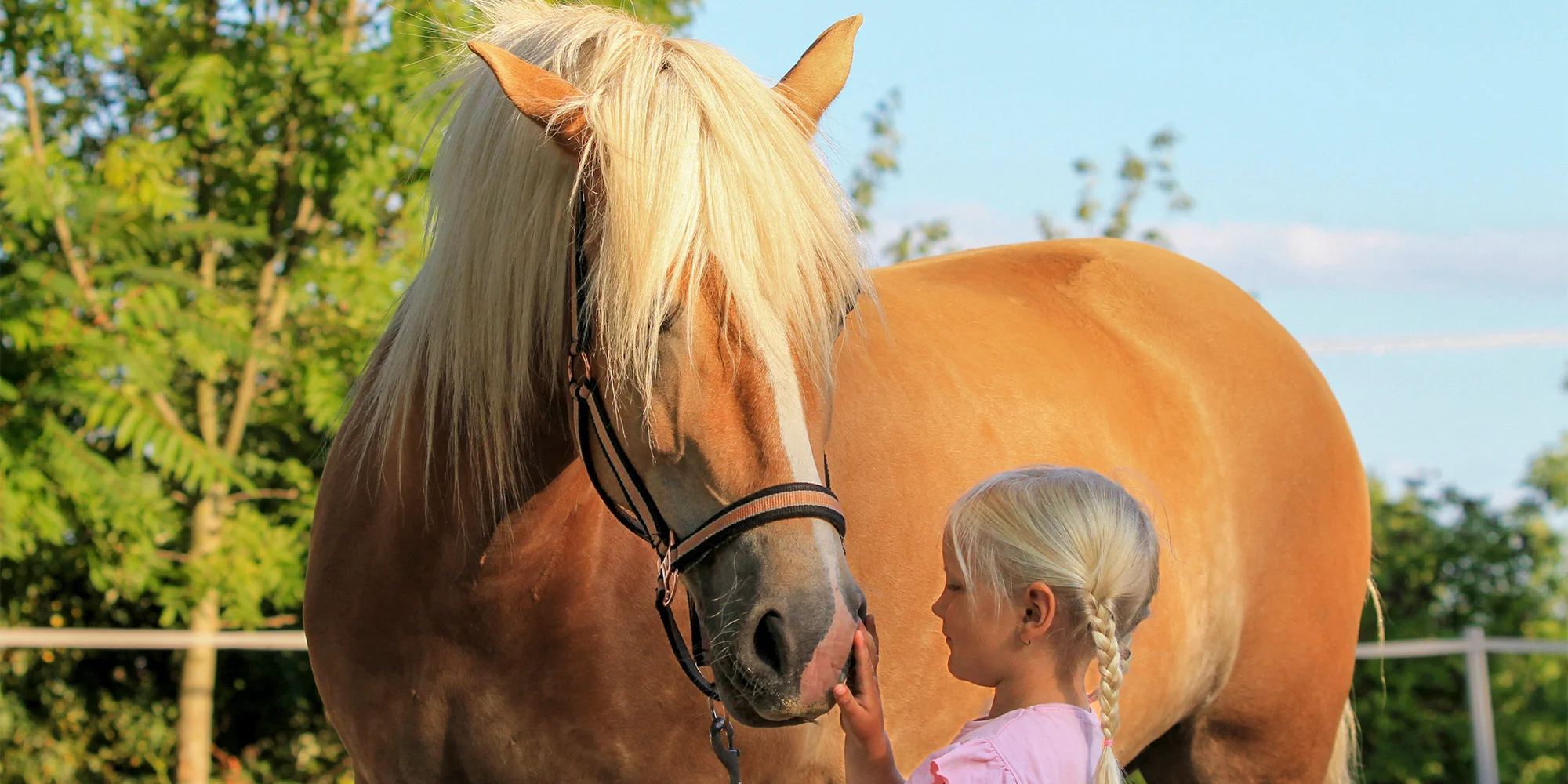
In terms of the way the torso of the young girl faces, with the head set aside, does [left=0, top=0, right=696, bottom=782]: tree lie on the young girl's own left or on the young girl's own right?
on the young girl's own right

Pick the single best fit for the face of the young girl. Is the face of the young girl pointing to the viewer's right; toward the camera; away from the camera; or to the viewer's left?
to the viewer's left

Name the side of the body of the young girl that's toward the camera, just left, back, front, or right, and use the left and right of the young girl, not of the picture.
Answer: left

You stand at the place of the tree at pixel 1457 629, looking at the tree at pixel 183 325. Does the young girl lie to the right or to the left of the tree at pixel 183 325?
left

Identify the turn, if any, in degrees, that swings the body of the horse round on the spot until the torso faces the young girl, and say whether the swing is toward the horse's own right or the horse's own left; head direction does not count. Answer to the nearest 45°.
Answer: approximately 90° to the horse's own left

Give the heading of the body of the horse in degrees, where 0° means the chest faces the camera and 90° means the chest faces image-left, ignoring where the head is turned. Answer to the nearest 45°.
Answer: approximately 45°

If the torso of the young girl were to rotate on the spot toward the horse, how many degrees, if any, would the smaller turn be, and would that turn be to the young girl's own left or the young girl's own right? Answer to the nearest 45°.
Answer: approximately 45° to the young girl's own right

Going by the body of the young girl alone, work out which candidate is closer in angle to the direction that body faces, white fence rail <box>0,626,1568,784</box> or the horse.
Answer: the horse

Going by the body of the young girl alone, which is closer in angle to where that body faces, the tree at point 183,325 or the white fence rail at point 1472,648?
the tree
